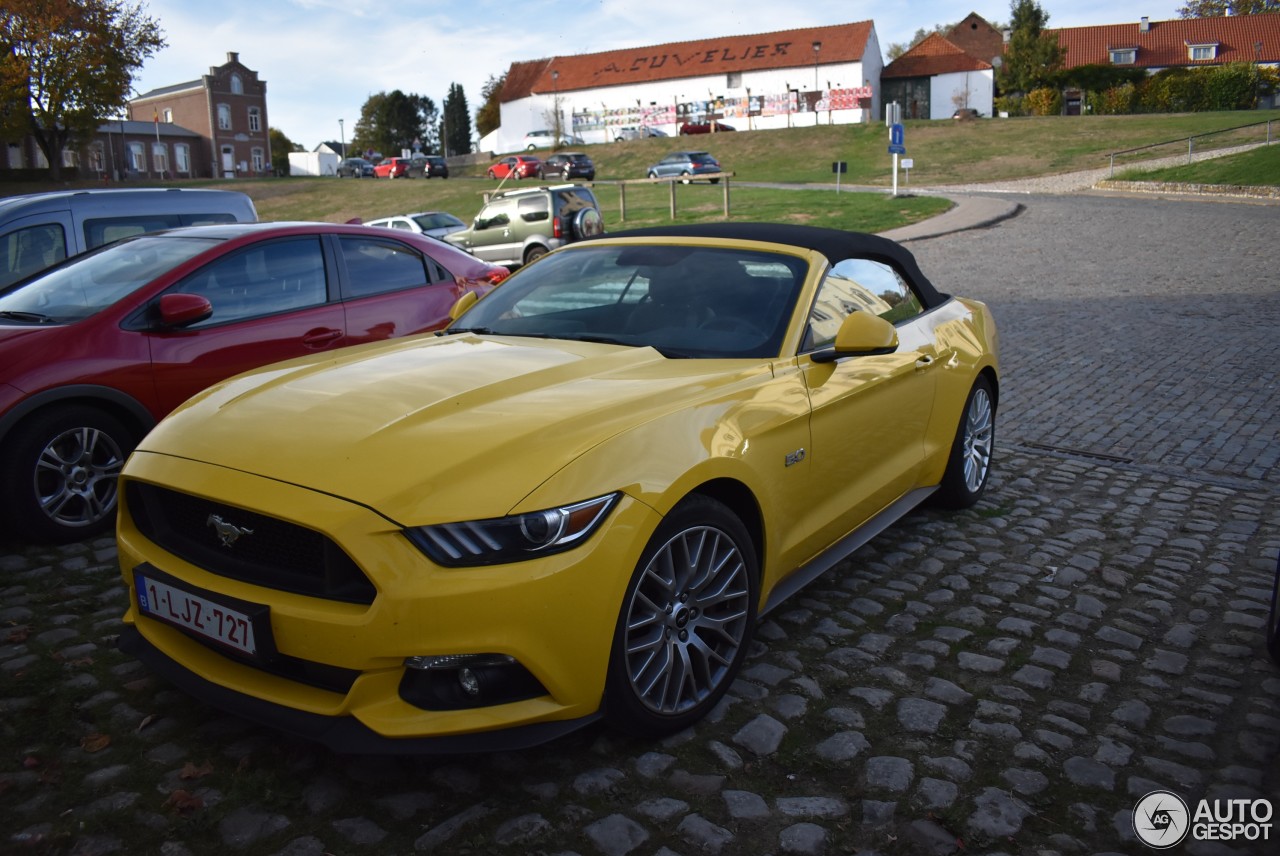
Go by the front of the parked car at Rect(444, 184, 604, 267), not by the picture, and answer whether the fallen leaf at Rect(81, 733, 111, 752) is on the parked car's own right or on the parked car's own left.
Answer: on the parked car's own left

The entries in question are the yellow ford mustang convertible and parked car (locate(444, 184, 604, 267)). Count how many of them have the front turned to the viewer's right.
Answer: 0

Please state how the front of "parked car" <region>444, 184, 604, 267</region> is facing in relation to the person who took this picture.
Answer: facing away from the viewer and to the left of the viewer

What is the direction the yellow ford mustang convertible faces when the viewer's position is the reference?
facing the viewer and to the left of the viewer

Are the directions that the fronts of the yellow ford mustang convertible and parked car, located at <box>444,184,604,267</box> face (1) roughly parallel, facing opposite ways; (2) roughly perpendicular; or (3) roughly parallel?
roughly perpendicular

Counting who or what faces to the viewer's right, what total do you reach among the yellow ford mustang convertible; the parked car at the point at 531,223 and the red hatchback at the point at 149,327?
0

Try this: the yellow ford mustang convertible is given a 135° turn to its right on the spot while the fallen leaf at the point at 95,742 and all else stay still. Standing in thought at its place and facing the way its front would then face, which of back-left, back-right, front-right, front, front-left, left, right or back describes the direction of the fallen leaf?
left

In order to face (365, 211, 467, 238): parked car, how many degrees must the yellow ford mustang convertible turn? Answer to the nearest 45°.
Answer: approximately 135° to its right

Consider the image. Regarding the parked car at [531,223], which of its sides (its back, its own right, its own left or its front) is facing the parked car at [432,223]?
front

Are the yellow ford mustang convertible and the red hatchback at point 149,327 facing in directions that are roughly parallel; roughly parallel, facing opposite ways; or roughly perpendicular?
roughly parallel

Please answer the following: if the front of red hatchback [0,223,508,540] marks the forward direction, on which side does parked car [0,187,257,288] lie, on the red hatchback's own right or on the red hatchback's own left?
on the red hatchback's own right

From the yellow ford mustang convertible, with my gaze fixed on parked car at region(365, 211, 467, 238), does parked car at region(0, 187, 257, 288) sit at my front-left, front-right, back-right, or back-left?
front-left

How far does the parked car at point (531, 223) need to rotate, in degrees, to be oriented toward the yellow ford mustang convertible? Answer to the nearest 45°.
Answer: approximately 135° to its left
